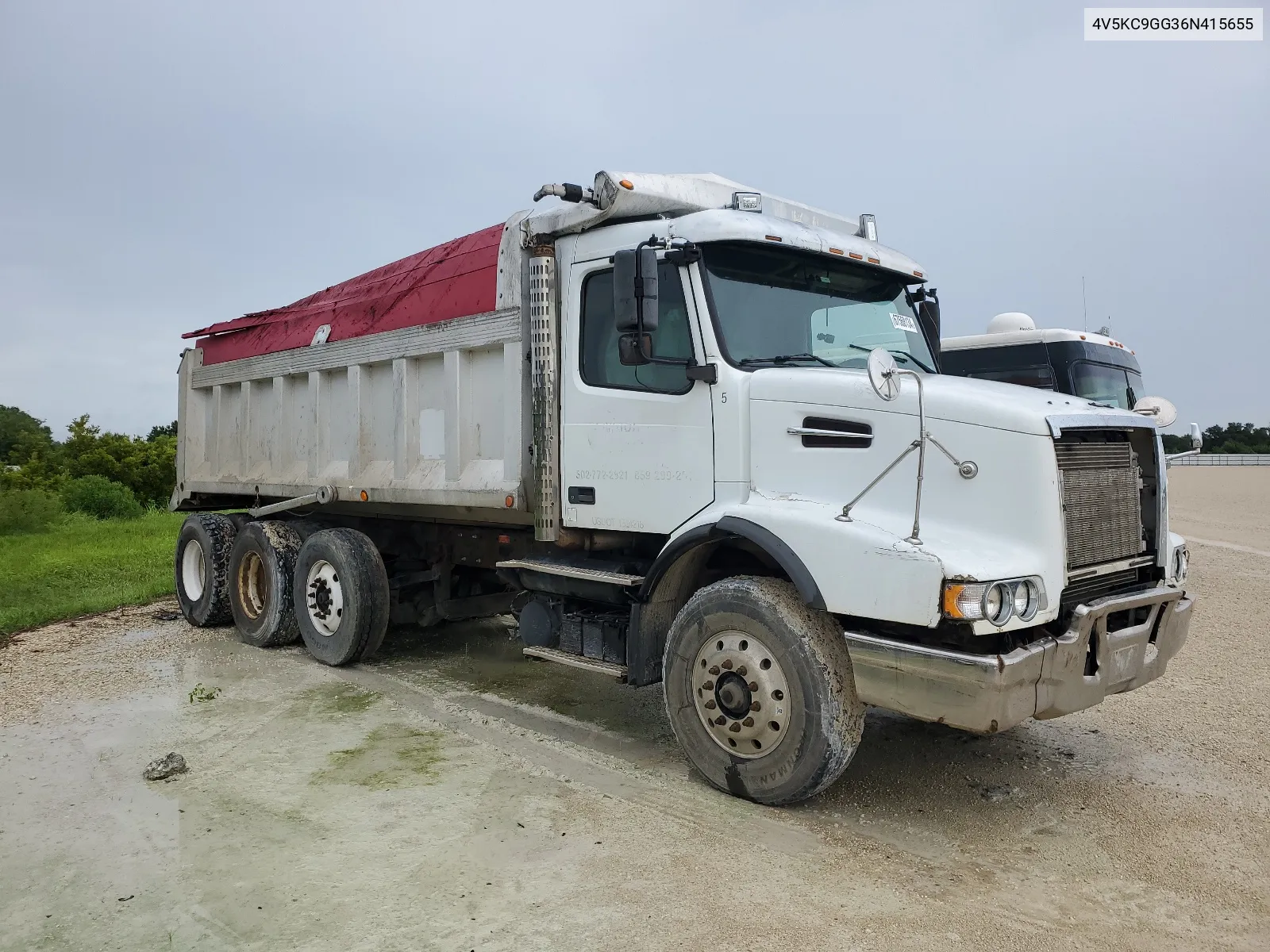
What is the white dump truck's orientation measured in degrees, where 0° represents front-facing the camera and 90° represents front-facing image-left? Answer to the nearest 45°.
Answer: approximately 315°

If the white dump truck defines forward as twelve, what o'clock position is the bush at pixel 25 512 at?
The bush is roughly at 6 o'clock from the white dump truck.

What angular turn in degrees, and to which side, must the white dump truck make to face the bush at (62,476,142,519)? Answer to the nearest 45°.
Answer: approximately 180°
